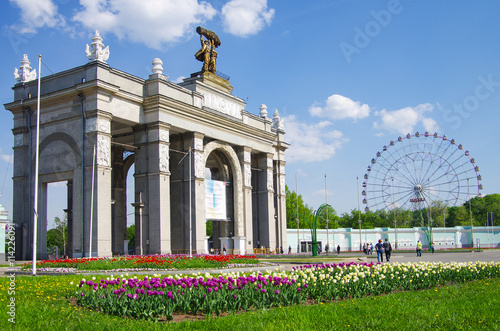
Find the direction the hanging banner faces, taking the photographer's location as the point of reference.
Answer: facing the viewer and to the right of the viewer

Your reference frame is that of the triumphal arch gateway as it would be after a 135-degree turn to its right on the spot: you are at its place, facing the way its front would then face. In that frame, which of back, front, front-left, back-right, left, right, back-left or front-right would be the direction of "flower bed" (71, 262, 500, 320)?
left

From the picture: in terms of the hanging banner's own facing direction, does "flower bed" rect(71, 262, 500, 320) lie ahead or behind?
ahead

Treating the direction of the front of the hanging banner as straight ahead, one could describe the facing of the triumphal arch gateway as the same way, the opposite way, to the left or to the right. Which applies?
the same way
